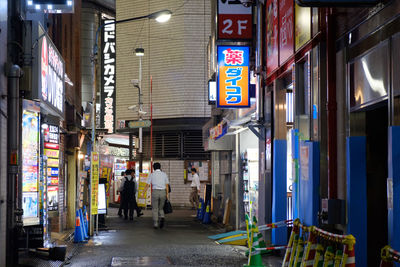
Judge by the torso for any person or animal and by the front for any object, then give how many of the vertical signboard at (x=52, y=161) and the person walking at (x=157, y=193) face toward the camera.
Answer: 1

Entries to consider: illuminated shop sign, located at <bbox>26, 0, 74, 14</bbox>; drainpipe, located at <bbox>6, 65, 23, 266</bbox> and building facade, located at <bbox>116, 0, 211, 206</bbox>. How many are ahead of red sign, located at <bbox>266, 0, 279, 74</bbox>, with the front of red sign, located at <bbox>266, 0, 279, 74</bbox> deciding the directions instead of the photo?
2

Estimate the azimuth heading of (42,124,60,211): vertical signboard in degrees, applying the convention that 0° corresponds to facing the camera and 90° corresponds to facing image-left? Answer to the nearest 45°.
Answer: approximately 0°

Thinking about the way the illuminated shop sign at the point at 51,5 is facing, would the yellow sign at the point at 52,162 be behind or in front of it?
behind
